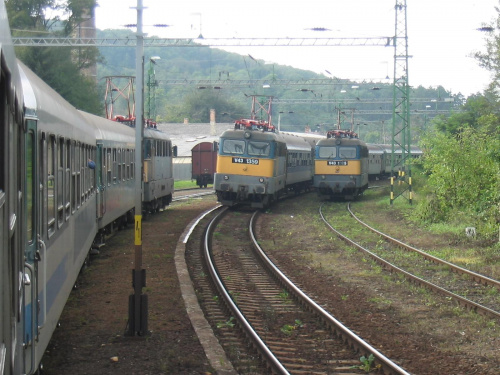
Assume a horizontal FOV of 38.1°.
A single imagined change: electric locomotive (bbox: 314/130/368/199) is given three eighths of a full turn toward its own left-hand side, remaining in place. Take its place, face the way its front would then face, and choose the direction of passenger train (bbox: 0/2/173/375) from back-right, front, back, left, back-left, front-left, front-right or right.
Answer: back-right

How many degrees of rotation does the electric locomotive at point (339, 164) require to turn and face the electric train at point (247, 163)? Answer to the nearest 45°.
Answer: approximately 45° to its right

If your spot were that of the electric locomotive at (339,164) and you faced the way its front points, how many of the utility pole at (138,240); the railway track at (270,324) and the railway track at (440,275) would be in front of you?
3

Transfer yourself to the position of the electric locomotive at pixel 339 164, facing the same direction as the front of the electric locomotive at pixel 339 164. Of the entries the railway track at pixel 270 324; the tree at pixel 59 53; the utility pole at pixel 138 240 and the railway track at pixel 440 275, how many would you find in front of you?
3

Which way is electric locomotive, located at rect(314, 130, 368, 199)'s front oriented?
toward the camera

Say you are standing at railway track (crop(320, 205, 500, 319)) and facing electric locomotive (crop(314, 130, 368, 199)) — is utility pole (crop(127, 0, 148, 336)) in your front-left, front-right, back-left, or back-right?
back-left

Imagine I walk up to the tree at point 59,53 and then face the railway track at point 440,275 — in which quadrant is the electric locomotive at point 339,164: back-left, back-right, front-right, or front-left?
front-left

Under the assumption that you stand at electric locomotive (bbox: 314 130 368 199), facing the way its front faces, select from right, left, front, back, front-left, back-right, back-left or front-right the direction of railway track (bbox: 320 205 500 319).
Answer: front

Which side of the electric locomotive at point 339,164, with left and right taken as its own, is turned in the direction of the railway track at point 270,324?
front

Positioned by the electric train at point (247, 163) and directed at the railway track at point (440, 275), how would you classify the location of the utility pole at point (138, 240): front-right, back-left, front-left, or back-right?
front-right

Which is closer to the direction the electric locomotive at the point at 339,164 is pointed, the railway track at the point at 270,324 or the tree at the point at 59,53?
the railway track

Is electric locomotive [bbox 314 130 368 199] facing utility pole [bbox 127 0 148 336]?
yes
